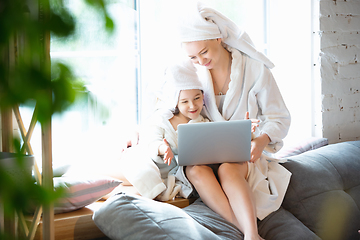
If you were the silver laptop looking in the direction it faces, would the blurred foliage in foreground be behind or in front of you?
behind

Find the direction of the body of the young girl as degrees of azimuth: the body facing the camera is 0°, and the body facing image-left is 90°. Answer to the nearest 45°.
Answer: approximately 315°

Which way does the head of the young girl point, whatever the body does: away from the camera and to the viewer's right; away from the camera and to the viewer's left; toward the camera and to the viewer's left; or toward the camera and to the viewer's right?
toward the camera and to the viewer's right

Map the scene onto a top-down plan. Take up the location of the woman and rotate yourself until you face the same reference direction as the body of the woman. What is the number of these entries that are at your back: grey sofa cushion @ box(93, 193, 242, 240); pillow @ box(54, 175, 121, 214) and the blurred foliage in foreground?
0

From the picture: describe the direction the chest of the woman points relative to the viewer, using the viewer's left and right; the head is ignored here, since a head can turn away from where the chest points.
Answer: facing the viewer and to the left of the viewer

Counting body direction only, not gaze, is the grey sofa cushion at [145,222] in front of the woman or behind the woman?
in front

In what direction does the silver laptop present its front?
away from the camera

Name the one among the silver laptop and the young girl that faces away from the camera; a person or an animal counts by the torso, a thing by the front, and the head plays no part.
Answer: the silver laptop

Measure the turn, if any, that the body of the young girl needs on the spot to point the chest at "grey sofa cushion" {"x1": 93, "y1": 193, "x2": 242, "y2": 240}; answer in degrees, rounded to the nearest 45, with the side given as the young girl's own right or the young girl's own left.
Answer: approximately 45° to the young girl's own right

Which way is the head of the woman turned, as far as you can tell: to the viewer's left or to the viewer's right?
to the viewer's left

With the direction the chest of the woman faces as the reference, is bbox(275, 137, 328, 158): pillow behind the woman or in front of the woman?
behind

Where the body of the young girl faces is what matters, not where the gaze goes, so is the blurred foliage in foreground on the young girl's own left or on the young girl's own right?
on the young girl's own right
